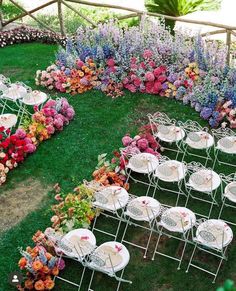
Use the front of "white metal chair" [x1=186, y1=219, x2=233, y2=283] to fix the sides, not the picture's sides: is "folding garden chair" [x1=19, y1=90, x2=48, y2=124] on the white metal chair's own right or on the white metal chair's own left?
on the white metal chair's own left

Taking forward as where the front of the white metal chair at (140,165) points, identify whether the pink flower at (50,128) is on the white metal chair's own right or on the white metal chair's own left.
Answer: on the white metal chair's own left

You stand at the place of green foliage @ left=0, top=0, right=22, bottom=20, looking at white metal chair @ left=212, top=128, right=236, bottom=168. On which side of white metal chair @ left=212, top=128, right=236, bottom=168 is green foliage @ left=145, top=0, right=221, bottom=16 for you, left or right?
left

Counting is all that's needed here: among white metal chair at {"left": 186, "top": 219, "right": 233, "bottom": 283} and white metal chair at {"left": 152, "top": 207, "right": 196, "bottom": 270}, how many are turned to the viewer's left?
0
